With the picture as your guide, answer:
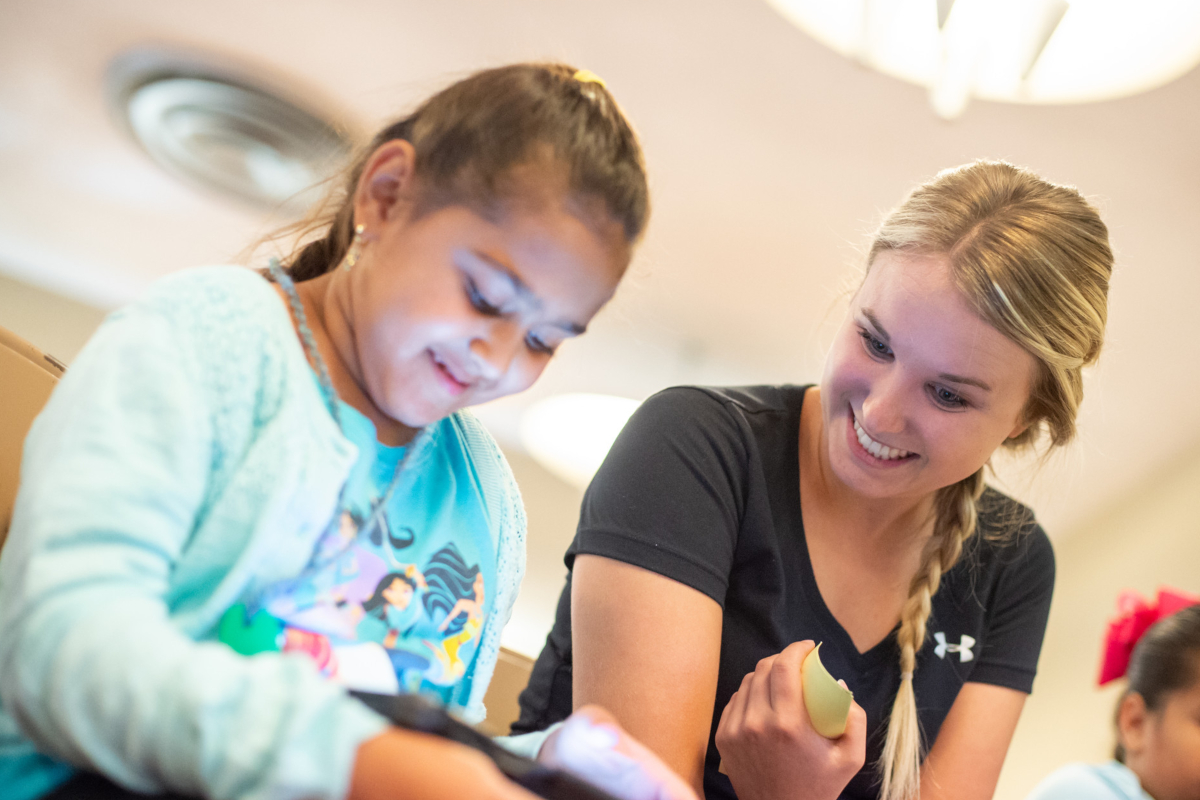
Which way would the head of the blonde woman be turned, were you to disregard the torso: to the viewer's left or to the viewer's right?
to the viewer's left

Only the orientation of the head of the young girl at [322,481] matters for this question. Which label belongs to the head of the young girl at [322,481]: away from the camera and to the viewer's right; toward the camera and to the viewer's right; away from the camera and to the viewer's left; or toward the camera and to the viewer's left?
toward the camera and to the viewer's right

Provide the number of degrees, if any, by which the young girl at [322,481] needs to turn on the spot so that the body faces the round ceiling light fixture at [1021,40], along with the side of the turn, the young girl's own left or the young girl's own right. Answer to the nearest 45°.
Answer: approximately 90° to the young girl's own left

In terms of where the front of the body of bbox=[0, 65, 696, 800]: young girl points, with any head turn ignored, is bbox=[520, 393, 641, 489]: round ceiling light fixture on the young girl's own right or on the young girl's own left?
on the young girl's own left

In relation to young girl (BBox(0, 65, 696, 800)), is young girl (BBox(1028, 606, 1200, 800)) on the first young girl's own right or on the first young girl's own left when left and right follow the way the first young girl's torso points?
on the first young girl's own left
